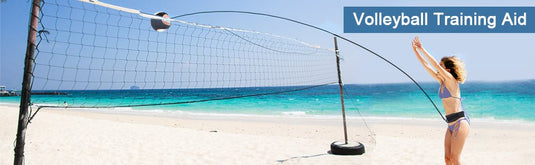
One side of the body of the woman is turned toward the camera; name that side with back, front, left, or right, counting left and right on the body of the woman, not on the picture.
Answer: left

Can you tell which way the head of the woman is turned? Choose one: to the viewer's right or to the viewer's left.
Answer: to the viewer's left

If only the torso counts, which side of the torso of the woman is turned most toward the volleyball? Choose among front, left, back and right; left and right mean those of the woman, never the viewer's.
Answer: front

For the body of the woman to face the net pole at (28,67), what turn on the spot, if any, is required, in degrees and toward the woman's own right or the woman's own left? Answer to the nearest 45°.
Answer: approximately 45° to the woman's own left

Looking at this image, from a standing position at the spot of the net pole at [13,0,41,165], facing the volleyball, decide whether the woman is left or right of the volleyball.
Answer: right
